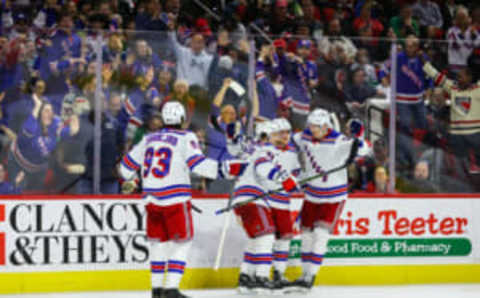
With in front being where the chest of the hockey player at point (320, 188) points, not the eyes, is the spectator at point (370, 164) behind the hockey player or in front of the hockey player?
behind

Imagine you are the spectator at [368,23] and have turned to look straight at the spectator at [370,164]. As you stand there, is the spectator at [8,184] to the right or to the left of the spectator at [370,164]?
right

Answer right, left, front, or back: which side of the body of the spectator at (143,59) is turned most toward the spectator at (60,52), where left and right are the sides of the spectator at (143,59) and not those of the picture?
right

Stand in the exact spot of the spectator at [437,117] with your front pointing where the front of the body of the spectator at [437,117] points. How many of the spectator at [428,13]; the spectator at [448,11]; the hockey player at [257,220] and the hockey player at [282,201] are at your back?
2

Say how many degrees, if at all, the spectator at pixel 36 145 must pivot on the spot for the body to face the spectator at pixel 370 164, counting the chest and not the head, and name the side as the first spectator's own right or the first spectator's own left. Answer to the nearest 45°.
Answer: approximately 45° to the first spectator's own left

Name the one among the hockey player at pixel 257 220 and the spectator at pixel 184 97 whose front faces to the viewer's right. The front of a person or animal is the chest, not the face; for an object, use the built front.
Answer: the hockey player

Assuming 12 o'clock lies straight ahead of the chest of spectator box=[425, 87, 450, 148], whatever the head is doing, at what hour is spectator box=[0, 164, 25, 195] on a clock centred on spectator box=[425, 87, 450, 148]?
spectator box=[0, 164, 25, 195] is roughly at 2 o'clock from spectator box=[425, 87, 450, 148].

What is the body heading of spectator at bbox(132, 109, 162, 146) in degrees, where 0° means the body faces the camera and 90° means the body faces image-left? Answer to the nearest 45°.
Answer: approximately 315°
